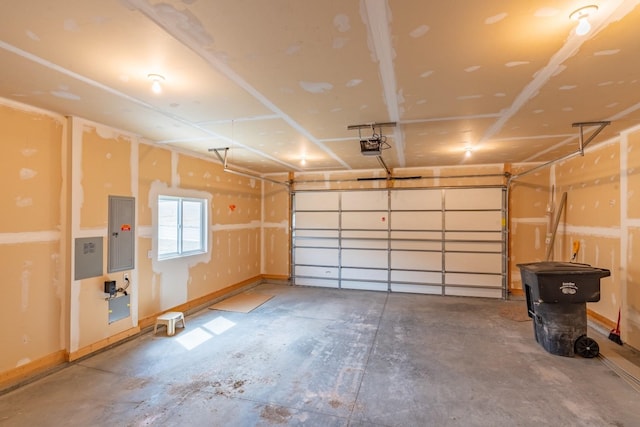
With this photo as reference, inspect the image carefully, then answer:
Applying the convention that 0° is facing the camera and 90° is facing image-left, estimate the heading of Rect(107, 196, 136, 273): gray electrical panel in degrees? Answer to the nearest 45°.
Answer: approximately 315°

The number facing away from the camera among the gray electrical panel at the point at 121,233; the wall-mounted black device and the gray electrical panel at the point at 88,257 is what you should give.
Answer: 0

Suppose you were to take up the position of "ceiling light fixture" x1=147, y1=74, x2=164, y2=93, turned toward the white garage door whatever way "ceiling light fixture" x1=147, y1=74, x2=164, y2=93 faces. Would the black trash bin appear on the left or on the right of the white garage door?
right

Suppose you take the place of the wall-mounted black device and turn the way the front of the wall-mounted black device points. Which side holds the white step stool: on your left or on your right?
on your left

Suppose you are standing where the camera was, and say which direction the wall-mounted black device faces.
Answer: facing the viewer and to the right of the viewer

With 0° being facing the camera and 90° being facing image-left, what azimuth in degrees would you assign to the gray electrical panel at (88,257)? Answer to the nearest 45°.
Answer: approximately 315°

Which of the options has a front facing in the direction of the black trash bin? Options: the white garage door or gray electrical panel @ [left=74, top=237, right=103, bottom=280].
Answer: the gray electrical panel

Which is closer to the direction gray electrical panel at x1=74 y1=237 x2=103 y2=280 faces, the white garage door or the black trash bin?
the black trash bin

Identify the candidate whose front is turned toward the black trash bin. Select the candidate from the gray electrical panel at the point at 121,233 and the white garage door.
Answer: the gray electrical panel

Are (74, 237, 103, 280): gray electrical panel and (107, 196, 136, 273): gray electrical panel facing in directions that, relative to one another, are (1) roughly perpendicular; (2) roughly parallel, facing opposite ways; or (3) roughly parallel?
roughly parallel

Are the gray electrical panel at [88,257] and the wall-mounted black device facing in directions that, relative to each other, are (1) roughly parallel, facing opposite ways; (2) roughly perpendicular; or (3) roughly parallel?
roughly parallel

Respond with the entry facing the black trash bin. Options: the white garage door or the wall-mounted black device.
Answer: the wall-mounted black device

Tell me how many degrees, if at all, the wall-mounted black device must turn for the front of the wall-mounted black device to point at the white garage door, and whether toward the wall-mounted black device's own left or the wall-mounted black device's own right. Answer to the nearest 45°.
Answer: approximately 45° to the wall-mounted black device's own left
